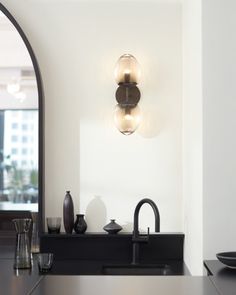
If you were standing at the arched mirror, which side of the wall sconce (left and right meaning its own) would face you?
right

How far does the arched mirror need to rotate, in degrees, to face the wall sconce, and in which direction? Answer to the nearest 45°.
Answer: approximately 90° to its left

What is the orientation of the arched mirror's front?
toward the camera

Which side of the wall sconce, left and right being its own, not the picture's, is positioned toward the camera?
front

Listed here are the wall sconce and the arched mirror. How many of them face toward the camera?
2
